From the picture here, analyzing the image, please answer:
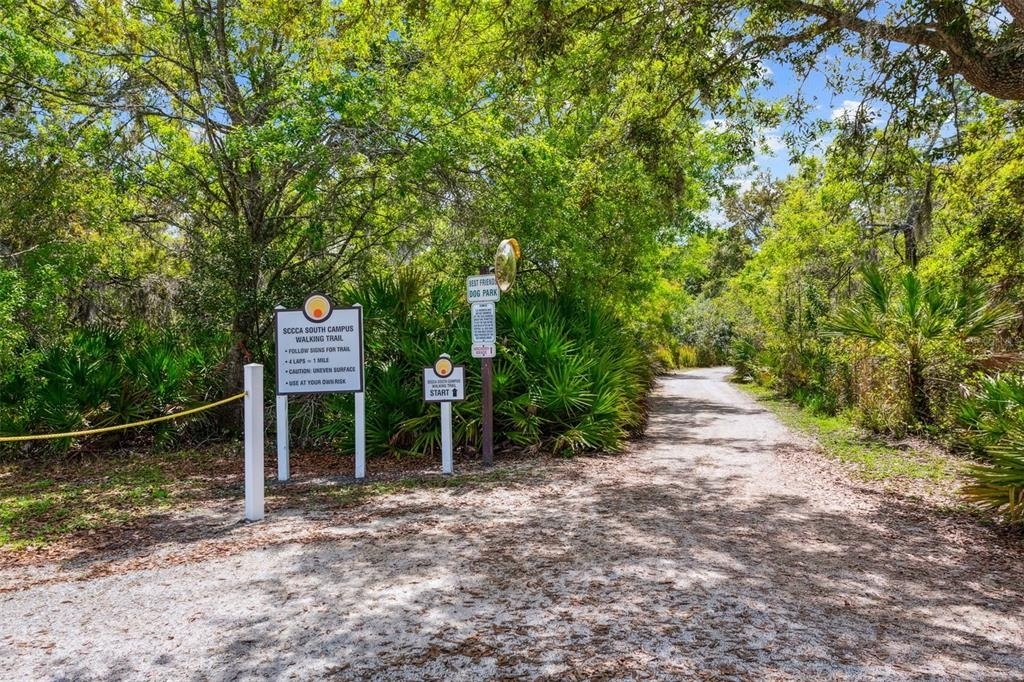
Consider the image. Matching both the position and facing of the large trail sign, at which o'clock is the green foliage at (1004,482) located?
The green foliage is roughly at 10 o'clock from the large trail sign.

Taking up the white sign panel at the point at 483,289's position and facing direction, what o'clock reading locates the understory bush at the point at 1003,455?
The understory bush is roughly at 10 o'clock from the white sign panel.

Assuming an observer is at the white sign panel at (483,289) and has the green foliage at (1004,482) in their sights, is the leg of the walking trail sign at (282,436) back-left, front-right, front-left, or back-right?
back-right

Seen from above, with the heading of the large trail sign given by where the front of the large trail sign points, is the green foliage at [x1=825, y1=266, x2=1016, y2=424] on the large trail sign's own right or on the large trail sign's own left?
on the large trail sign's own left

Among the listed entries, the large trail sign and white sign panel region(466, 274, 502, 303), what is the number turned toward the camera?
2

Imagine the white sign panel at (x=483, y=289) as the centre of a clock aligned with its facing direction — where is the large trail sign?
The large trail sign is roughly at 2 o'clock from the white sign panel.

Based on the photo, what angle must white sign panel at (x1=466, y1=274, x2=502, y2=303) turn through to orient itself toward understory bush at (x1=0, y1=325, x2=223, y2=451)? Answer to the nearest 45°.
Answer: approximately 90° to its right

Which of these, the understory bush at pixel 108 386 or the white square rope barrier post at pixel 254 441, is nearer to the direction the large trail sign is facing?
the white square rope barrier post

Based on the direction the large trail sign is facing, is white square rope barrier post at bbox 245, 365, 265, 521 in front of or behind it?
in front

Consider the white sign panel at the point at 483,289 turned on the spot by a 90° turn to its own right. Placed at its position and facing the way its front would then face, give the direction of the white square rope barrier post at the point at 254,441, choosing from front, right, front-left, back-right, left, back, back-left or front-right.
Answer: front-left

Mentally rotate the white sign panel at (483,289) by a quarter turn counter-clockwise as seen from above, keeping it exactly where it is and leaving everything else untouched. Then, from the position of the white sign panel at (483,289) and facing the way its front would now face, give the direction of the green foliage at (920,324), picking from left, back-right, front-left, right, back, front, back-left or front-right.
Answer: front
